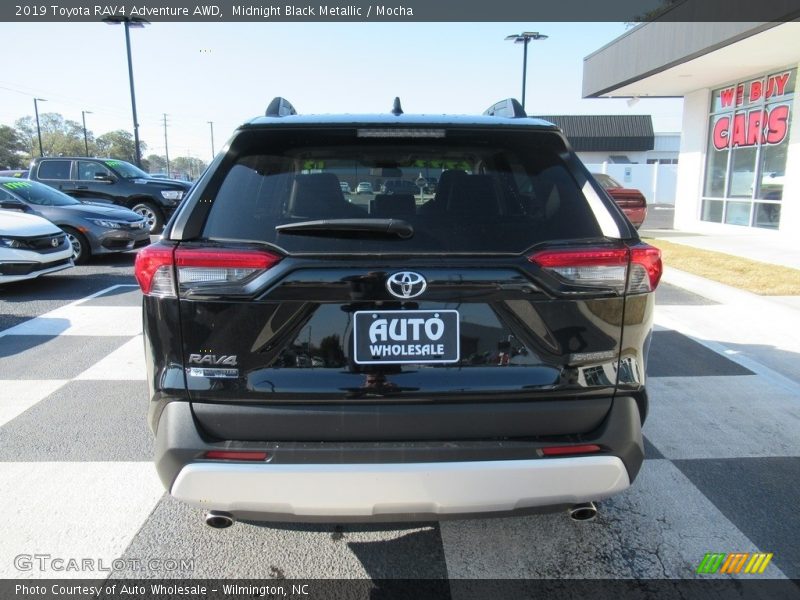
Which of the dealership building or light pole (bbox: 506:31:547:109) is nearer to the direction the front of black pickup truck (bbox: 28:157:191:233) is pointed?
the dealership building

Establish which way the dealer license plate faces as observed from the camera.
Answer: facing the viewer

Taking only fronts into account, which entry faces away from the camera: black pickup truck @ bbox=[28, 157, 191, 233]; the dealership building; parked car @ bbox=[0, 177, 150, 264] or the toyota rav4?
the toyota rav4

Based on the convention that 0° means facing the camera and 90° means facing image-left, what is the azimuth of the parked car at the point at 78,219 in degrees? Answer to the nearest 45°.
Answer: approximately 315°

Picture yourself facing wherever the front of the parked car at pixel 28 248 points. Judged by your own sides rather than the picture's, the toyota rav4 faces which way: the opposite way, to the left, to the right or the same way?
to the left

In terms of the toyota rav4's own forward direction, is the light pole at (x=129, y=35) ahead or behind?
ahead

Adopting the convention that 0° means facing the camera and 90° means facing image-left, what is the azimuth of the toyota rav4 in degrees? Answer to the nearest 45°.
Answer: approximately 180°

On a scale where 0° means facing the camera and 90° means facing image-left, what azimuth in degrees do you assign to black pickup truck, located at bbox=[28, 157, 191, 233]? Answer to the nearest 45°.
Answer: approximately 315°

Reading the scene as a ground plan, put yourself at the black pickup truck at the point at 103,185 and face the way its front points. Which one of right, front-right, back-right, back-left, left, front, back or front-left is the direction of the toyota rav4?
front-right

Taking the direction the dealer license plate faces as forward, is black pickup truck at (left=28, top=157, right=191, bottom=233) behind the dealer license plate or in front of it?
behind

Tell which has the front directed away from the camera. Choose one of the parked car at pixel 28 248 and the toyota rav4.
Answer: the toyota rav4
